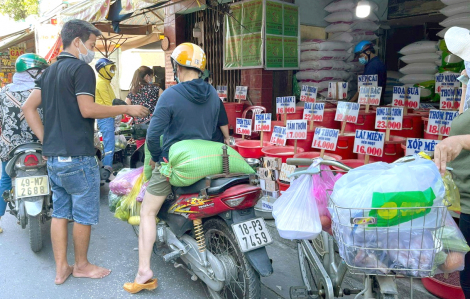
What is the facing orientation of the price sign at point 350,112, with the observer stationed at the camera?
facing the viewer

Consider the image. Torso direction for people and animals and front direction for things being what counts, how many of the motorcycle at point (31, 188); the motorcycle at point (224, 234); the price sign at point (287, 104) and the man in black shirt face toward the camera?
1

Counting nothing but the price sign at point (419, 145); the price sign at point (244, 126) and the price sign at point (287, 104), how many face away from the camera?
0

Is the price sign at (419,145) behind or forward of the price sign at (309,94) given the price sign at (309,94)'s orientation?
forward

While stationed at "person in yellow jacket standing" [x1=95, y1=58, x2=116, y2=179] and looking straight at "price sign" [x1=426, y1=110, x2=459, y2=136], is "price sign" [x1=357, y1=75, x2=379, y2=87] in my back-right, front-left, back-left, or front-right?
front-left

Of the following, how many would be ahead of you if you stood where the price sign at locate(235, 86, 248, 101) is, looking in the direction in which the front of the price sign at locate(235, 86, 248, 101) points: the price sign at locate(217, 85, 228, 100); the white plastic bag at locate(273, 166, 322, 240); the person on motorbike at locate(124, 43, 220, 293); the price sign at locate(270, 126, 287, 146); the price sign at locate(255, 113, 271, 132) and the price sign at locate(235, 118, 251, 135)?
5

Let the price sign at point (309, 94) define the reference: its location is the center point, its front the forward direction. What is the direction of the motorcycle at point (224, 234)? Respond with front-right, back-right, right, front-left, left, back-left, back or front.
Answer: front

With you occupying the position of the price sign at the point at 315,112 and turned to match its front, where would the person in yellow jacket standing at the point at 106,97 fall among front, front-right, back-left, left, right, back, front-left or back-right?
right

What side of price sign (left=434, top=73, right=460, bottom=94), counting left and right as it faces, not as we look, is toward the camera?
front

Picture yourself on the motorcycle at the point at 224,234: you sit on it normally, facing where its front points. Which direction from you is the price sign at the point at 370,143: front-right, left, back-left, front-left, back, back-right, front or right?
right

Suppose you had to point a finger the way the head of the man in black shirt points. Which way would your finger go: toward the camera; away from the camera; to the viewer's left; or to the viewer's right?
to the viewer's right

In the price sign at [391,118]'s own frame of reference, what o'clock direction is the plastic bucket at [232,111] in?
The plastic bucket is roughly at 4 o'clock from the price sign.

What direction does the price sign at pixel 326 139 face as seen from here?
toward the camera

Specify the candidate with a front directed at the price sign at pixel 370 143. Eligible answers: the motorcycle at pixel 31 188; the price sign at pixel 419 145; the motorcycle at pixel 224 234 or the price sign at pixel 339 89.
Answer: the price sign at pixel 339 89

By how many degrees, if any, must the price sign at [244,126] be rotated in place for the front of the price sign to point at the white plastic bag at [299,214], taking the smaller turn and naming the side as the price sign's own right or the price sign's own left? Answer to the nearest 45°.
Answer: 0° — it already faces it
